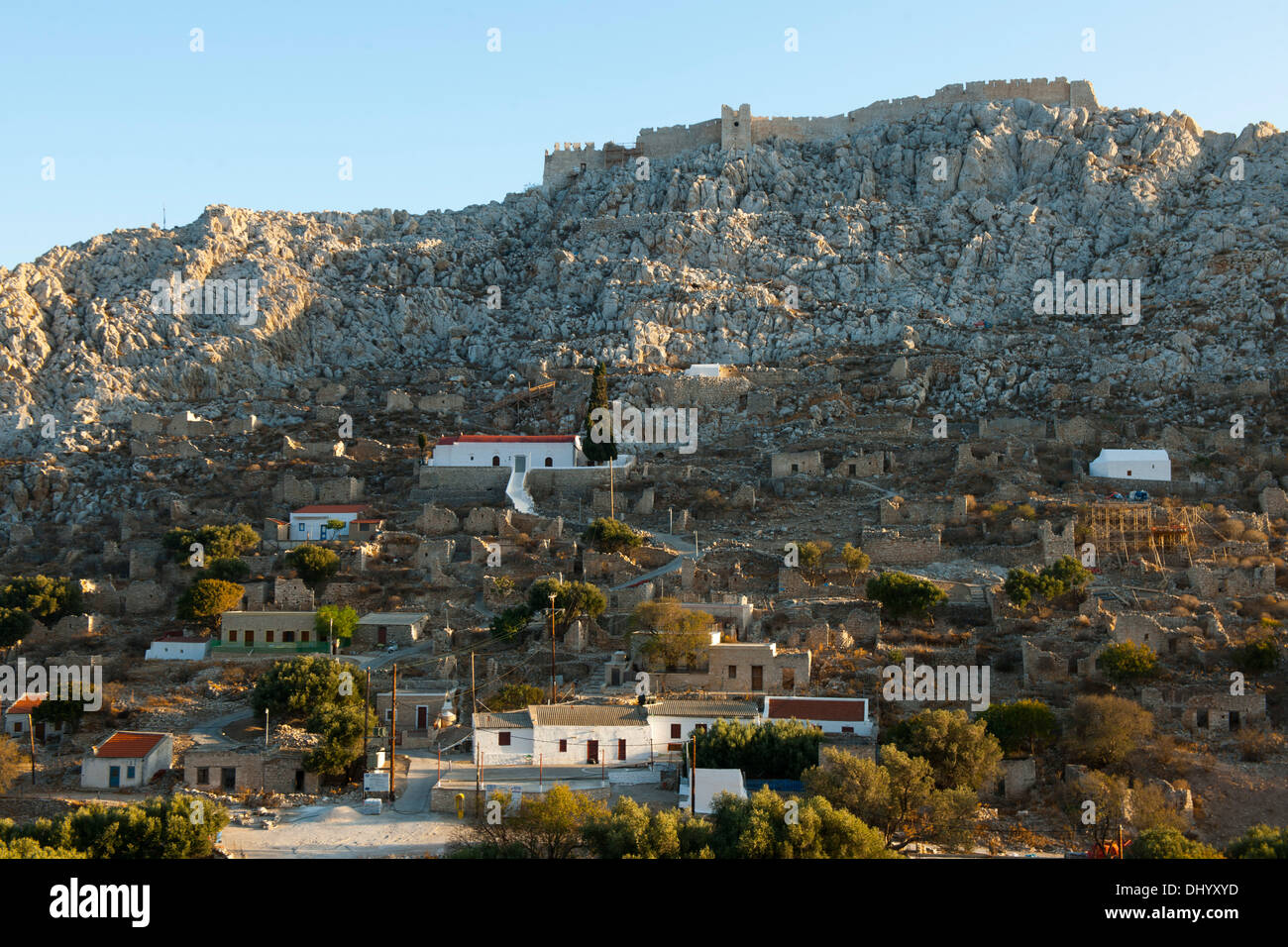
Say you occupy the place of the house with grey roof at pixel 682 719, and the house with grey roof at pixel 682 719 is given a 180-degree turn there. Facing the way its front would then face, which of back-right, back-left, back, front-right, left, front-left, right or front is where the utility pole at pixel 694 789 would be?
back

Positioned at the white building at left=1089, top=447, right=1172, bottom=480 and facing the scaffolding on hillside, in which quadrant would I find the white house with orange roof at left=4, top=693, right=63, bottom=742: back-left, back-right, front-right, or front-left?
front-right

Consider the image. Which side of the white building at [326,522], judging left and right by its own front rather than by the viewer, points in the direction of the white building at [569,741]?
front

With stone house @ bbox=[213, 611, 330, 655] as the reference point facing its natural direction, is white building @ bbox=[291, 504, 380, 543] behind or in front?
behind

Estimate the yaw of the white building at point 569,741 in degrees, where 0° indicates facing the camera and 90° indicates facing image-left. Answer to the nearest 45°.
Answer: approximately 0°

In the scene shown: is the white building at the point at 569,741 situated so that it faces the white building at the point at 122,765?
no

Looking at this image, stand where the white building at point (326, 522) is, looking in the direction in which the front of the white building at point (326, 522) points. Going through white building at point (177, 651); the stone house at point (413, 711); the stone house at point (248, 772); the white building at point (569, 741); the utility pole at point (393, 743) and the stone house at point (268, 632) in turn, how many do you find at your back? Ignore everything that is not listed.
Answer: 0

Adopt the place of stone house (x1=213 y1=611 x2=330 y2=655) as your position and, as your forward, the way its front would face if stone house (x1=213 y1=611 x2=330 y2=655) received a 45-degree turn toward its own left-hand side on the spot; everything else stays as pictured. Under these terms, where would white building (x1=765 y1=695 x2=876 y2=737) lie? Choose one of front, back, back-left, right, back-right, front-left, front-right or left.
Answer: front

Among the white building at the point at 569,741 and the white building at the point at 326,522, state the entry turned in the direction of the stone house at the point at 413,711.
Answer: the white building at the point at 326,522

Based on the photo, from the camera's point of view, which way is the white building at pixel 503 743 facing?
toward the camera

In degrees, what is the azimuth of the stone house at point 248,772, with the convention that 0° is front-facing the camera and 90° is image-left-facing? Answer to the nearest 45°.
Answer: approximately 0°

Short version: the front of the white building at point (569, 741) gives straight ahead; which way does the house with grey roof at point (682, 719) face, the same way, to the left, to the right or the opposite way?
the same way

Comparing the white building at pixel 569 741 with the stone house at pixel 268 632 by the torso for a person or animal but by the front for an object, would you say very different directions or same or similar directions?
same or similar directions

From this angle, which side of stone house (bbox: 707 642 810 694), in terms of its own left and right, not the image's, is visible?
front

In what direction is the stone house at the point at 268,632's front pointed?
toward the camera

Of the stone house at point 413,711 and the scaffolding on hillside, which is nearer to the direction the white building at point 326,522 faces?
the stone house

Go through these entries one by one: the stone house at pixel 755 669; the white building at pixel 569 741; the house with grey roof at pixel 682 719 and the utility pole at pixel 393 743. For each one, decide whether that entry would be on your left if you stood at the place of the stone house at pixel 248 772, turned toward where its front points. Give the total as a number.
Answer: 4

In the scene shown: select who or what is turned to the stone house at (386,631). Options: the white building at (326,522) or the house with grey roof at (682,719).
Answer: the white building

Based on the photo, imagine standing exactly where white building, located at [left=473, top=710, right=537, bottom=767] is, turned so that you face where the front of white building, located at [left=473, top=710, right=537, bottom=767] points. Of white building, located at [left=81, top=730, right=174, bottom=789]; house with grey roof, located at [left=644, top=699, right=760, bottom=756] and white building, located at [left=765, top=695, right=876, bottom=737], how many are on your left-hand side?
2

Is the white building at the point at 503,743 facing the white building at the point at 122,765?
no

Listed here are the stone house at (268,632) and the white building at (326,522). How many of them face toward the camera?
2

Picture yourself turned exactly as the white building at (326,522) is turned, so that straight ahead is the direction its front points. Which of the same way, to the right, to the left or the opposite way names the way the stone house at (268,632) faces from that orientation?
the same way
